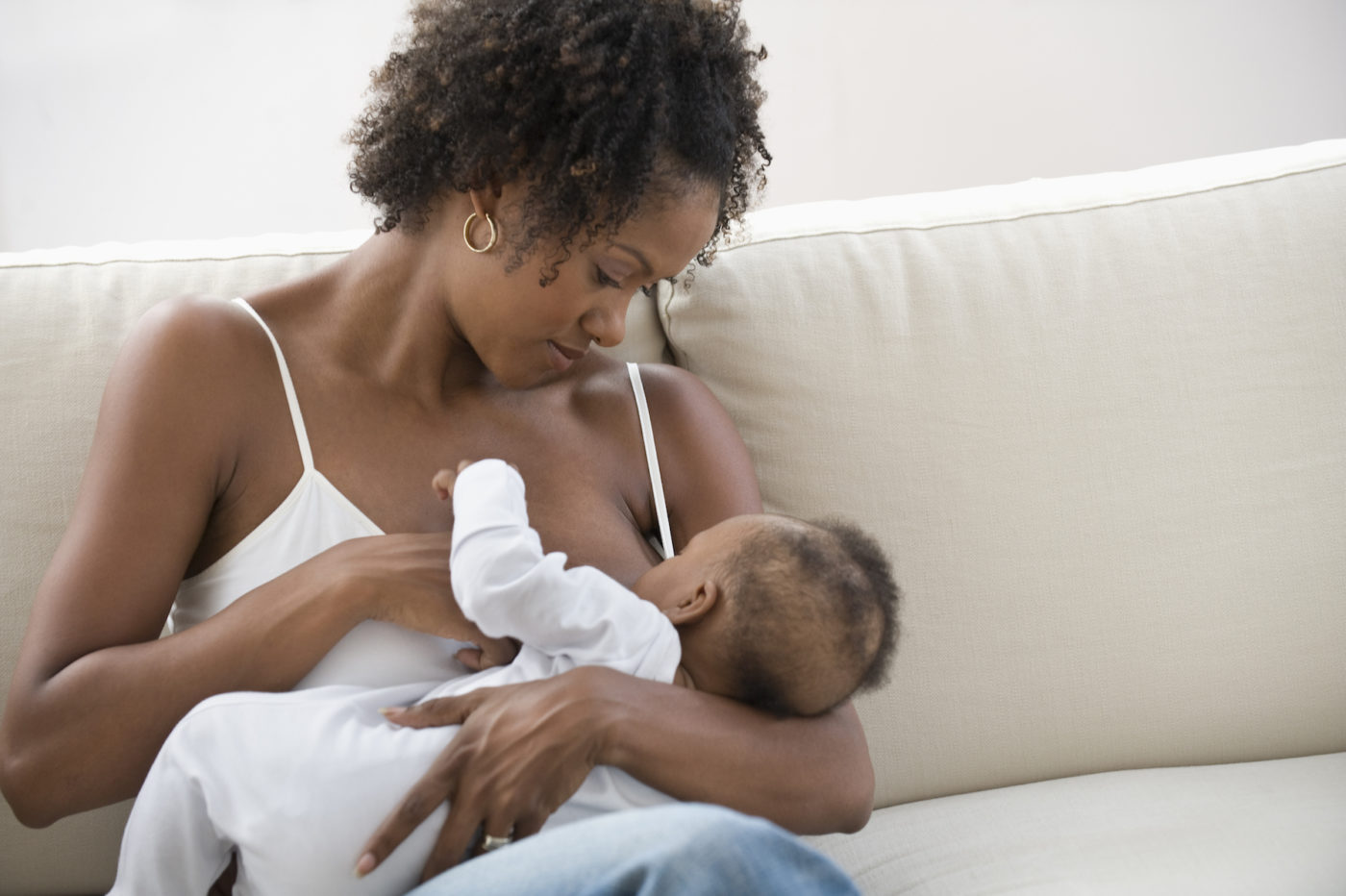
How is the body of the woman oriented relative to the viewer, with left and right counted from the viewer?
facing the viewer and to the right of the viewer

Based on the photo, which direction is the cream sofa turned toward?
toward the camera

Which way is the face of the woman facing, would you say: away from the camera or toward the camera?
toward the camera
